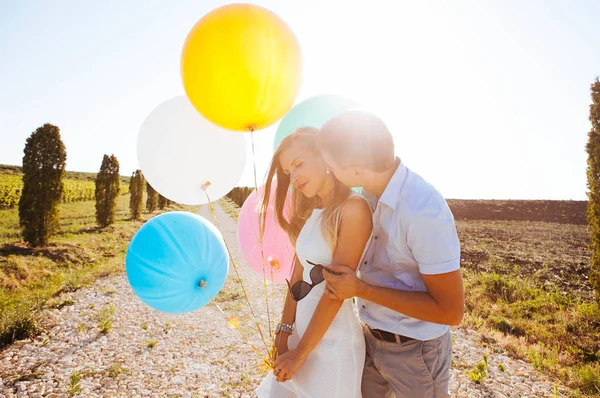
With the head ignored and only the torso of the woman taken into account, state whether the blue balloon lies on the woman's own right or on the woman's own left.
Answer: on the woman's own right

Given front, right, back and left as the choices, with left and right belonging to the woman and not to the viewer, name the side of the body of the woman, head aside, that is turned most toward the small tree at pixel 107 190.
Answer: right

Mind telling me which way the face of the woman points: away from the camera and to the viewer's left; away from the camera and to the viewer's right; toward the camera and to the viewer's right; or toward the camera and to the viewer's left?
toward the camera and to the viewer's left

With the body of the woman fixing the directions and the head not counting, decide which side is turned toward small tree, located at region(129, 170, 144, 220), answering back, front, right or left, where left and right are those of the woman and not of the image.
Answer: right

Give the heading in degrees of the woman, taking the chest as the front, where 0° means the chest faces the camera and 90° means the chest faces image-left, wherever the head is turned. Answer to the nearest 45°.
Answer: approximately 45°

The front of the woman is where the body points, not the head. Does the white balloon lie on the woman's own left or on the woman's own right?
on the woman's own right

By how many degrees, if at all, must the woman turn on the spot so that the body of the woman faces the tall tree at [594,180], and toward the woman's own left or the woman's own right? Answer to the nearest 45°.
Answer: approximately 180°
